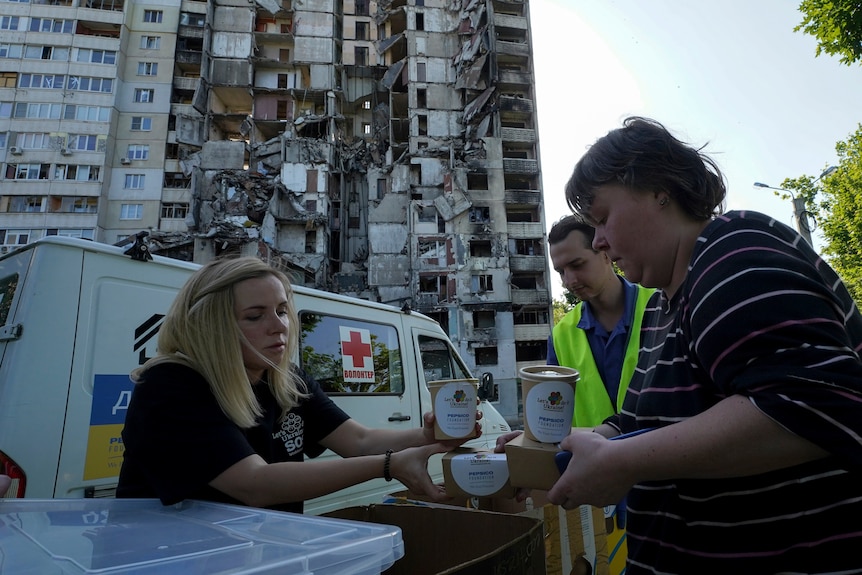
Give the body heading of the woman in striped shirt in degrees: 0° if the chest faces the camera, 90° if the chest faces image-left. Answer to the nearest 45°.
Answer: approximately 90°

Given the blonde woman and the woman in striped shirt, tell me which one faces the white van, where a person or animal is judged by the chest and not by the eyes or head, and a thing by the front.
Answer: the woman in striped shirt

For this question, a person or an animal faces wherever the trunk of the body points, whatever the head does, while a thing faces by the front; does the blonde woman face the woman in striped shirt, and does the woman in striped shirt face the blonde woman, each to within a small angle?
yes

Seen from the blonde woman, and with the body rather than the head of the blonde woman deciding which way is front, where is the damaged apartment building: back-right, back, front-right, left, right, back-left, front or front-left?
back-left

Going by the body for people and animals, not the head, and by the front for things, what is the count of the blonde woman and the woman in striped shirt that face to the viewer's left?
1

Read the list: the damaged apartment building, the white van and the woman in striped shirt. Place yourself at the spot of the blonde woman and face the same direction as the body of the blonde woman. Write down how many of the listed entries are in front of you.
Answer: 1

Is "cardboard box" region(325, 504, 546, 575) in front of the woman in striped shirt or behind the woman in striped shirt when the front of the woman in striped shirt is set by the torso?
in front

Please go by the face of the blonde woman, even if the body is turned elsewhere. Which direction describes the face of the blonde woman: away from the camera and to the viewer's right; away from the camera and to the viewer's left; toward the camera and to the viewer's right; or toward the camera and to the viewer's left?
toward the camera and to the viewer's right

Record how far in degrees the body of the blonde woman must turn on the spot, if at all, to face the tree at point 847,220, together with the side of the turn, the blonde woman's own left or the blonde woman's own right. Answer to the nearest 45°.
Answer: approximately 90° to the blonde woman's own left

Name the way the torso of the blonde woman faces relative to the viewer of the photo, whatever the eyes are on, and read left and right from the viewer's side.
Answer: facing the viewer and to the right of the viewer

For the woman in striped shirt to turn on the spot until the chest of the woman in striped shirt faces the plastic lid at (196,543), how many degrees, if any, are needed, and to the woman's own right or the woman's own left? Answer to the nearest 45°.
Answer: approximately 45° to the woman's own left

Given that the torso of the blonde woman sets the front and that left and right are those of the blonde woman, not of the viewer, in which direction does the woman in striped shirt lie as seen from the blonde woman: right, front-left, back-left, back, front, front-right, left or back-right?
front

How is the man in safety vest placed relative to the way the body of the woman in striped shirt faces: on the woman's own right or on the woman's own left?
on the woman's own right

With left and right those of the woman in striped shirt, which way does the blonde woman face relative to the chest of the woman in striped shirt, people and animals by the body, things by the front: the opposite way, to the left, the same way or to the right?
the opposite way

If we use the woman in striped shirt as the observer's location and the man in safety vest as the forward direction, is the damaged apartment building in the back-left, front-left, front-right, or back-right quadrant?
front-left

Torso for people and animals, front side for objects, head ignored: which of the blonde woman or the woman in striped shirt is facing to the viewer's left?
the woman in striped shirt
